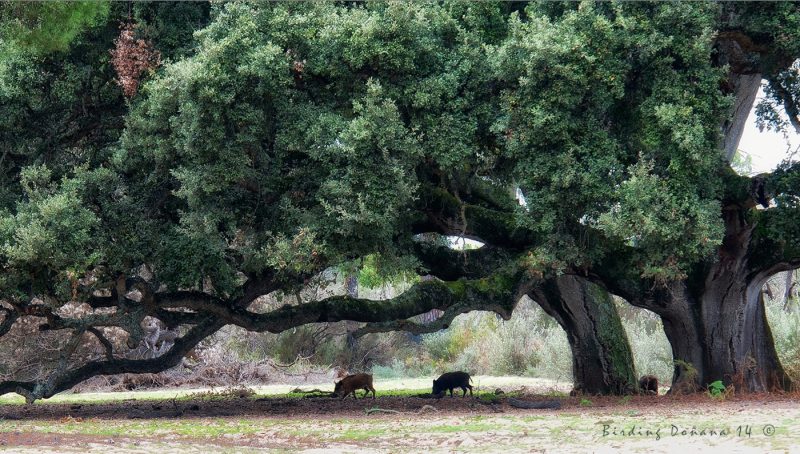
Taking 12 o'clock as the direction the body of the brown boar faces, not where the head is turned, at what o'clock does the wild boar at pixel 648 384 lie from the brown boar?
The wild boar is roughly at 6 o'clock from the brown boar.

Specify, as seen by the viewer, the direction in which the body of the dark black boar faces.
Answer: to the viewer's left

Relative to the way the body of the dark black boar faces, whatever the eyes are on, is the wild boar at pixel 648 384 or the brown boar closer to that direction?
the brown boar

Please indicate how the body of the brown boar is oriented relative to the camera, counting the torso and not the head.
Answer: to the viewer's left

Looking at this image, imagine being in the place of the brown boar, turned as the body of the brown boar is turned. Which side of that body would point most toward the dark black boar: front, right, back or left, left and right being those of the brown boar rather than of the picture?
back

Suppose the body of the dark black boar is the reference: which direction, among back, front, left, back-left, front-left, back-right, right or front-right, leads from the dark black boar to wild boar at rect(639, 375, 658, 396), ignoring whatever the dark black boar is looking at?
back

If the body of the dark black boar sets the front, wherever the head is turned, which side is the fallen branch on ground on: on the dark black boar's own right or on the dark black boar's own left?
on the dark black boar's own left
